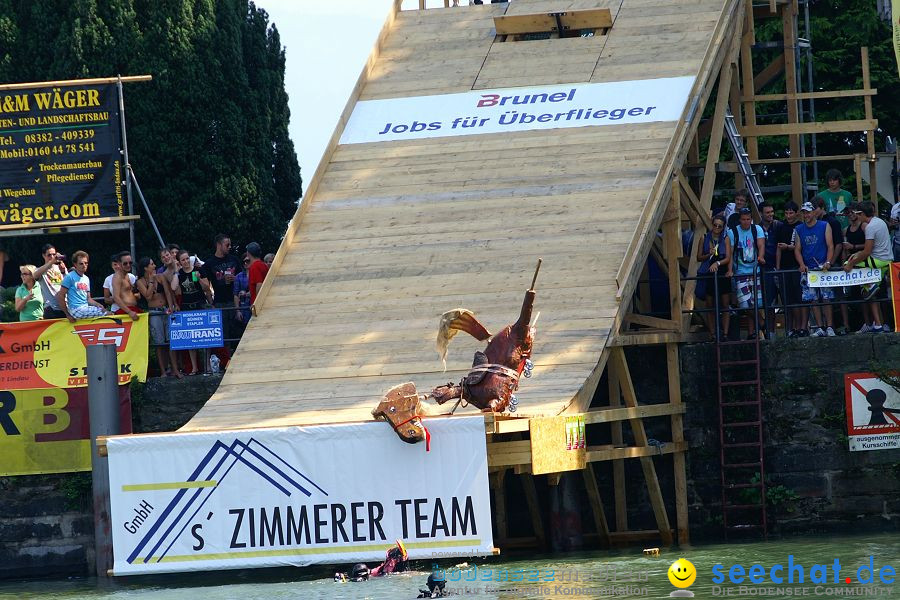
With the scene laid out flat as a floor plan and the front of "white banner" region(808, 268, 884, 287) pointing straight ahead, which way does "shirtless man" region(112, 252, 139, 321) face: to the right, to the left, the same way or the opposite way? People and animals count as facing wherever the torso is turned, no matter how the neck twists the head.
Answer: to the left

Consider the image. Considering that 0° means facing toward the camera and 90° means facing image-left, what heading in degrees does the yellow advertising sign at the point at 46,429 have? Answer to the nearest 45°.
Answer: approximately 0°

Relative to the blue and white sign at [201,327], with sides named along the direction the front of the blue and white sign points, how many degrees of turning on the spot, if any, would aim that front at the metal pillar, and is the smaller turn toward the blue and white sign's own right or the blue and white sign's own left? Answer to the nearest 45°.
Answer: approximately 45° to the blue and white sign's own right

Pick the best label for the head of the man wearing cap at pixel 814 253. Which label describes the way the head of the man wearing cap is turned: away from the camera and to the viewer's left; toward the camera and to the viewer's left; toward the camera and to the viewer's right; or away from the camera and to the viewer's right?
toward the camera and to the viewer's left

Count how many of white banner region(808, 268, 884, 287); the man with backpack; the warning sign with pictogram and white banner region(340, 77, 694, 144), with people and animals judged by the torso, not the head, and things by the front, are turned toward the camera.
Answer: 4

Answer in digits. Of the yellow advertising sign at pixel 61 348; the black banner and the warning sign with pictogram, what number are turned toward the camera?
3

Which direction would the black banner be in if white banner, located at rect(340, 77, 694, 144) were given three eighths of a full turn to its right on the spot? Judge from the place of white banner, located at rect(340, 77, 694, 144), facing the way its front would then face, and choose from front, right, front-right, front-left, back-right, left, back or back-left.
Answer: front-left

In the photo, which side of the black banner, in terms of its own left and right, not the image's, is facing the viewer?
front

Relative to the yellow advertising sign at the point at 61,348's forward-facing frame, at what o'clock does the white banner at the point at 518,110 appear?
The white banner is roughly at 9 o'clock from the yellow advertising sign.

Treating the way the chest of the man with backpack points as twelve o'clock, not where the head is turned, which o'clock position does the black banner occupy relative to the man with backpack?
The black banner is roughly at 3 o'clock from the man with backpack.

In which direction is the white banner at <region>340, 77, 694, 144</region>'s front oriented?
toward the camera

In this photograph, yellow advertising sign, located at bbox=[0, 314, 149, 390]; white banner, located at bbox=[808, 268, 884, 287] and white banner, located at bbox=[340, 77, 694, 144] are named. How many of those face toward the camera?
3

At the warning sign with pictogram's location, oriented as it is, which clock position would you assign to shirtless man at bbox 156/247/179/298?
The shirtless man is roughly at 3 o'clock from the warning sign with pictogram.

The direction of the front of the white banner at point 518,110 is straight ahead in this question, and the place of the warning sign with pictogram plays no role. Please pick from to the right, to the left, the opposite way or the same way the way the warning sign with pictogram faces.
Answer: the same way
